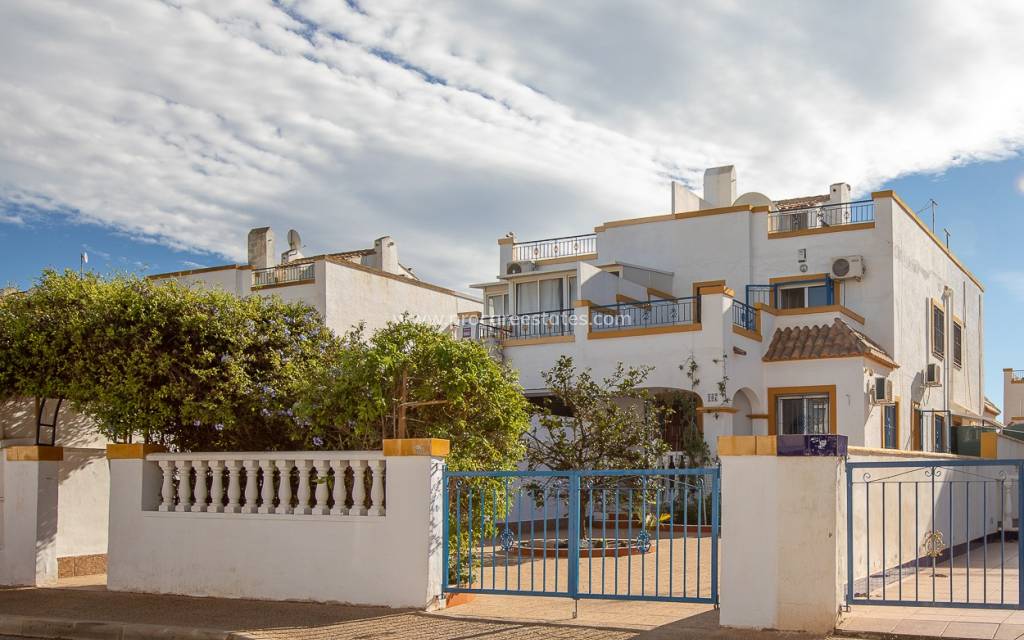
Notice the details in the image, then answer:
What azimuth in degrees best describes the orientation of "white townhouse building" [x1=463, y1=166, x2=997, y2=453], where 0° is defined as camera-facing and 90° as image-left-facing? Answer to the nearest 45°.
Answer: approximately 45°

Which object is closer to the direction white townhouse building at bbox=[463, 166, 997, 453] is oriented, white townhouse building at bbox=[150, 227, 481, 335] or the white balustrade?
the white balustrade

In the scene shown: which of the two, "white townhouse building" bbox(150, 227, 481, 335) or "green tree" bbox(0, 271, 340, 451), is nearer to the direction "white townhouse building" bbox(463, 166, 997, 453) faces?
the green tree

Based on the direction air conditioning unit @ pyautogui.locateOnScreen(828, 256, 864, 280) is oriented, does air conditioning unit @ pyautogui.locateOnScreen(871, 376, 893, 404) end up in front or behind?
in front

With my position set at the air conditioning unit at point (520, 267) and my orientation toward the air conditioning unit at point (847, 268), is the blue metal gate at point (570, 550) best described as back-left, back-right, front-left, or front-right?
front-right

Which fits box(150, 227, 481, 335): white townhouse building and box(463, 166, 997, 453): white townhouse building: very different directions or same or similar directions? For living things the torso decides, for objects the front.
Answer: same or similar directions

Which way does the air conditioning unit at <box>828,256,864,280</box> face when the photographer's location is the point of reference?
facing the viewer

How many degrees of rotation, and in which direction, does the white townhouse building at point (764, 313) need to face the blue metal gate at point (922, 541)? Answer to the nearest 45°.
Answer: approximately 45° to its left

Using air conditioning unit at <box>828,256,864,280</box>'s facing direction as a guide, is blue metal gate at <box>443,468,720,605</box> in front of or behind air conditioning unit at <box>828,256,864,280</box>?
in front

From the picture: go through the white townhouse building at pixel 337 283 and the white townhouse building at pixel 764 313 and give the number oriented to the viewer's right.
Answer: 0

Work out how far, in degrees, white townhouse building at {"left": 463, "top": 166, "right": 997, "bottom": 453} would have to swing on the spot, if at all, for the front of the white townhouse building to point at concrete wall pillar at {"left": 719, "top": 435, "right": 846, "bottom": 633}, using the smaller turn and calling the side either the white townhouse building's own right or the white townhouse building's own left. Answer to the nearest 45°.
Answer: approximately 45° to the white townhouse building's own left

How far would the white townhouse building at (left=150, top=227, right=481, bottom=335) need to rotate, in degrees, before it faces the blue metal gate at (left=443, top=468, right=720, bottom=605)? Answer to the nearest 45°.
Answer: approximately 45° to its left

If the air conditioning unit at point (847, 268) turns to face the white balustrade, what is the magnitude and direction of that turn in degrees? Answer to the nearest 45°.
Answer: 0° — it already faces it

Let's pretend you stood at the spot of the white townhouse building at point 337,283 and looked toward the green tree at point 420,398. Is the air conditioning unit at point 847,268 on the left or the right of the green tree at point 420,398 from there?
left

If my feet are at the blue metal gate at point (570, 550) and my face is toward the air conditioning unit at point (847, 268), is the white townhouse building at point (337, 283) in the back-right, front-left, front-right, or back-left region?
front-left

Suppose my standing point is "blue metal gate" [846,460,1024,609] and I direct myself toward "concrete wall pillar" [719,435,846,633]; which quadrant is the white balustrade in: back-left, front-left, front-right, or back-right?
front-right

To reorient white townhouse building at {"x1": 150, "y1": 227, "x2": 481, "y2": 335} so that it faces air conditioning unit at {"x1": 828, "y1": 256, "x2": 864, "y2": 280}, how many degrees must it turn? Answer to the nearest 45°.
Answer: approximately 90° to its left

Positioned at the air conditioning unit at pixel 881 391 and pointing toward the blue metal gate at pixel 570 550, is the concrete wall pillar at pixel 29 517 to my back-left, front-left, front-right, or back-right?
front-right
